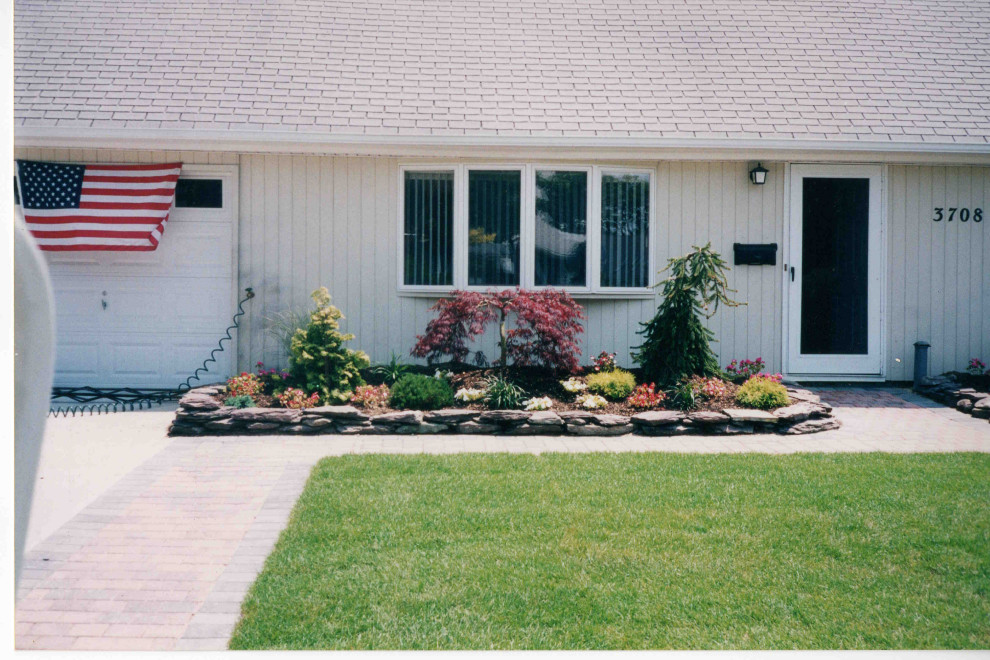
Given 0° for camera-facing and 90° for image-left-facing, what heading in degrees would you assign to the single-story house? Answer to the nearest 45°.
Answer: approximately 0°

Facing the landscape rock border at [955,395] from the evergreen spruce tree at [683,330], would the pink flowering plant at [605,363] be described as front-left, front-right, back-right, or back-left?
back-left

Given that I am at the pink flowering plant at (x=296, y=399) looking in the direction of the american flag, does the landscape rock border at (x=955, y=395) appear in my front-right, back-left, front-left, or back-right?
back-right

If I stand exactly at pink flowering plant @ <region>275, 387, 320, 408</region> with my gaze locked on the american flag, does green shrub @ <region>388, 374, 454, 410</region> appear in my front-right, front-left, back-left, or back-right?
back-right
